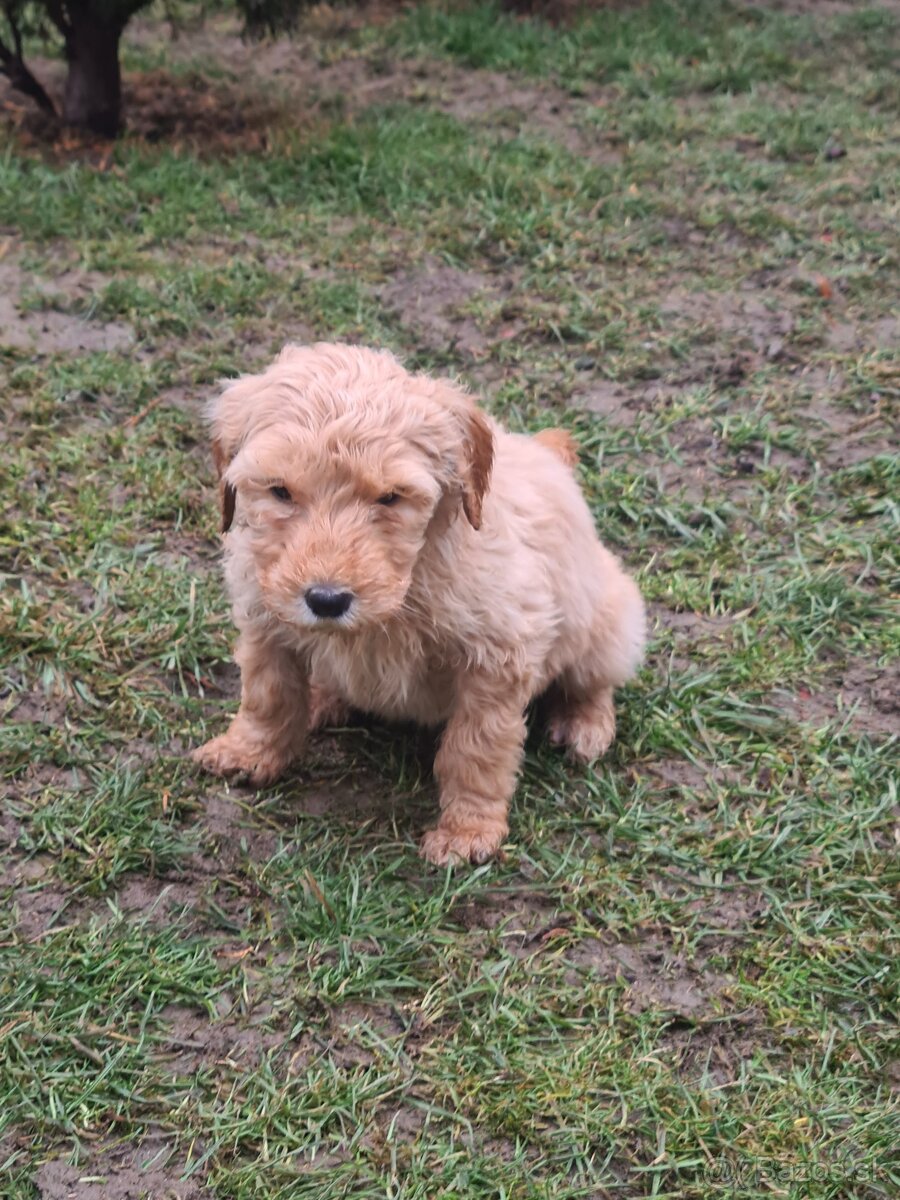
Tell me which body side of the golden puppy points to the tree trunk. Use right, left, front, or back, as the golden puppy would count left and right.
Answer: right
